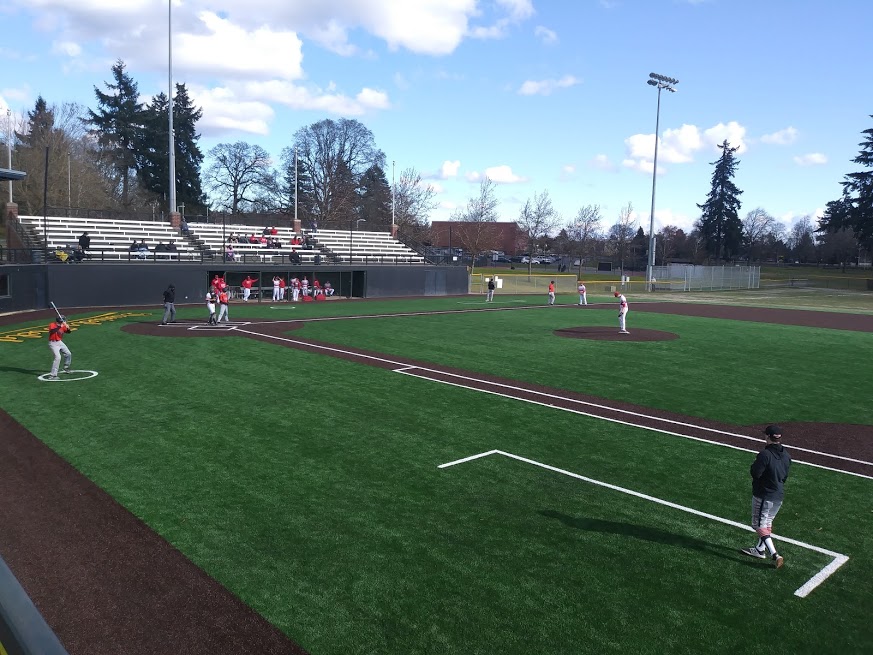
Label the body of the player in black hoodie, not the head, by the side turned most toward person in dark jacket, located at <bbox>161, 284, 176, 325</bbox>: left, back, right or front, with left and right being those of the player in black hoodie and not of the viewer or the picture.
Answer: front

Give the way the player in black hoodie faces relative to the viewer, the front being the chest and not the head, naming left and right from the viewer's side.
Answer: facing away from the viewer and to the left of the viewer

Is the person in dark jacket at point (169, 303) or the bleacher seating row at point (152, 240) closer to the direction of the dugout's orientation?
the person in dark jacket

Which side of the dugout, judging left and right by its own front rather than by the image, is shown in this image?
front

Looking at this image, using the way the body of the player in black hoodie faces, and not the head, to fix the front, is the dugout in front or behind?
in front

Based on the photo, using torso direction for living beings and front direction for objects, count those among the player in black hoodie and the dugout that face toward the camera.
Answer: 1

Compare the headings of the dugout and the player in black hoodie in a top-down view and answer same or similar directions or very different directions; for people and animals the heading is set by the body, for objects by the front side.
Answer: very different directions

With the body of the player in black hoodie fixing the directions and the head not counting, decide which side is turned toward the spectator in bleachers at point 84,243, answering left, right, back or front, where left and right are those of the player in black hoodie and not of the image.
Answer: front

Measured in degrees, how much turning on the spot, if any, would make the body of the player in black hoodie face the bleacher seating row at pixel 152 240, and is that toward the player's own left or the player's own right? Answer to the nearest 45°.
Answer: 0° — they already face it
